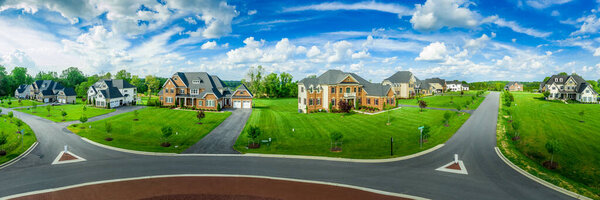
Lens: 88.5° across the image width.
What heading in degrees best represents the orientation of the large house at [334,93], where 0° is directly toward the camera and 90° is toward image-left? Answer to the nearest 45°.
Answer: approximately 315°

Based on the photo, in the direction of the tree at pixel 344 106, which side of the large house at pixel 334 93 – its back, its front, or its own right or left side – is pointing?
front
